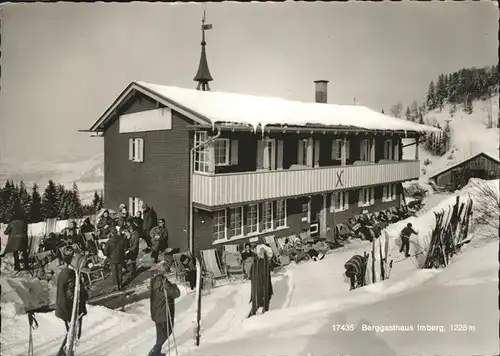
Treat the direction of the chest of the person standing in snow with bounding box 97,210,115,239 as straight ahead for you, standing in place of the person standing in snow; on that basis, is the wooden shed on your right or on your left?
on your left

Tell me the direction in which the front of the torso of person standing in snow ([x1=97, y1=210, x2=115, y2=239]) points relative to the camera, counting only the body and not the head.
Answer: toward the camera

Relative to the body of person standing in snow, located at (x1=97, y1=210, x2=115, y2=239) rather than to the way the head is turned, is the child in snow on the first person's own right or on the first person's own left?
on the first person's own left

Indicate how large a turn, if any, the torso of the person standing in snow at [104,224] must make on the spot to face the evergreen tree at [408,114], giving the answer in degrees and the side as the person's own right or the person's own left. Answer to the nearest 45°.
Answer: approximately 90° to the person's own left
